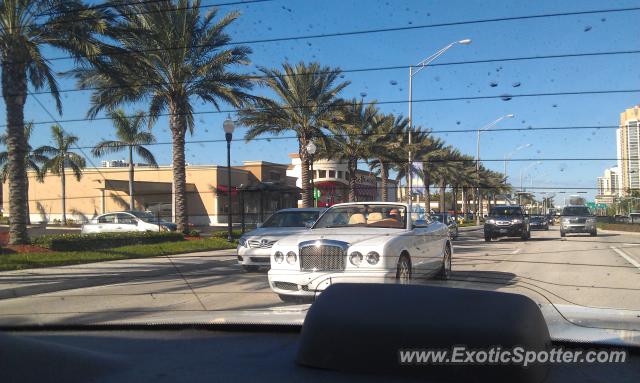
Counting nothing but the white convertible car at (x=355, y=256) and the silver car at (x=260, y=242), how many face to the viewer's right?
0

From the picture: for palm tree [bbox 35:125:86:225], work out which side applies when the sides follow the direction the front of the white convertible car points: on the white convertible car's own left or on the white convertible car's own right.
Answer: on the white convertible car's own right

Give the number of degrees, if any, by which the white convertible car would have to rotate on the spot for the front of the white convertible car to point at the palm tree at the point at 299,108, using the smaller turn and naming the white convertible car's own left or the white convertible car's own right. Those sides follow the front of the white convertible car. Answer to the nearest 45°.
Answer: approximately 135° to the white convertible car's own right

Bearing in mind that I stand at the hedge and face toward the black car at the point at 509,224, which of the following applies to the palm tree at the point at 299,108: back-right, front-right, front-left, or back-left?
front-left

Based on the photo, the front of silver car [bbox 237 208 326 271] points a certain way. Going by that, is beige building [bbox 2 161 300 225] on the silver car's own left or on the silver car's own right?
on the silver car's own right

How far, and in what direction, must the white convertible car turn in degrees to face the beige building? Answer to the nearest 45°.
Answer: approximately 135° to its right

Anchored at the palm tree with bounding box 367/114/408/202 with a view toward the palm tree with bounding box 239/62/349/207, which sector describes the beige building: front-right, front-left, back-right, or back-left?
front-right

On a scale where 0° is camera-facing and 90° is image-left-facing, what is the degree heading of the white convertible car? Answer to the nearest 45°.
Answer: approximately 45°
